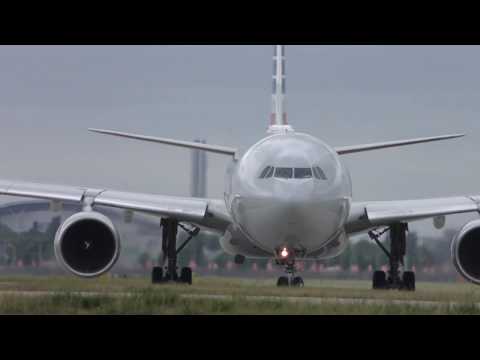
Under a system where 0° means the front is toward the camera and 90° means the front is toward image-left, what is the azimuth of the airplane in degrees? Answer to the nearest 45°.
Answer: approximately 0°
